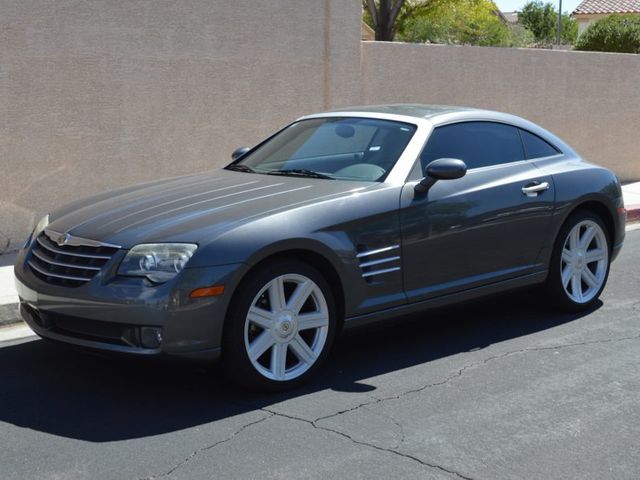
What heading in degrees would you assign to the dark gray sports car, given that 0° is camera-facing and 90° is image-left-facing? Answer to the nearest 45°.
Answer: approximately 45°

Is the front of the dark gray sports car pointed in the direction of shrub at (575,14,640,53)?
no
